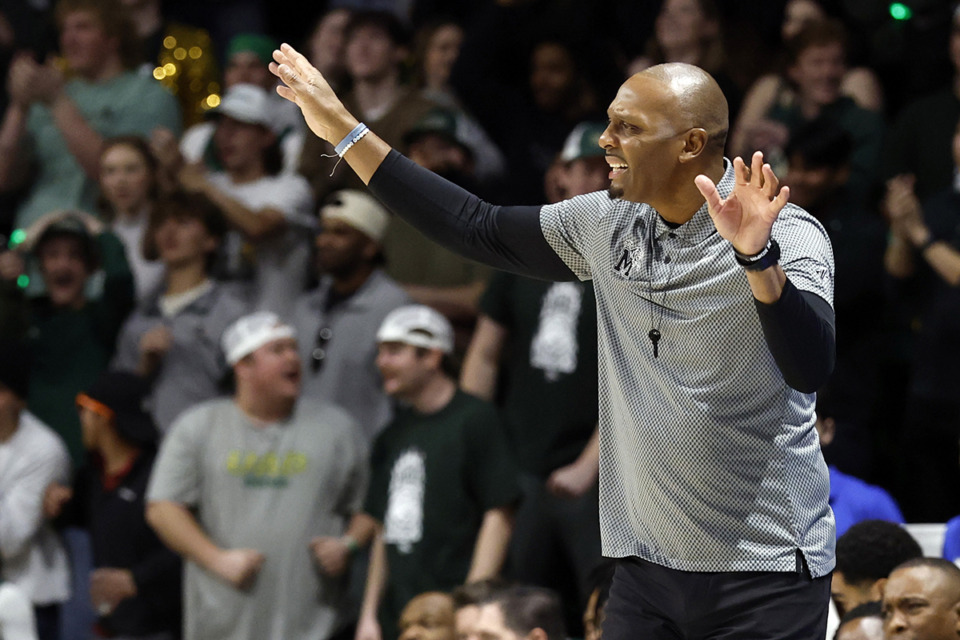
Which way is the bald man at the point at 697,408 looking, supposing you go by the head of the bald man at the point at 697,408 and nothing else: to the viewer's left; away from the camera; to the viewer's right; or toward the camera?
to the viewer's left

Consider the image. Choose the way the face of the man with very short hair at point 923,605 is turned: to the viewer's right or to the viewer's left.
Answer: to the viewer's left

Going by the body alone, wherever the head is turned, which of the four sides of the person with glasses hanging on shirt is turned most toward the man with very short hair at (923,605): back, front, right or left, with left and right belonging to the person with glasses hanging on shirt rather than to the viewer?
left

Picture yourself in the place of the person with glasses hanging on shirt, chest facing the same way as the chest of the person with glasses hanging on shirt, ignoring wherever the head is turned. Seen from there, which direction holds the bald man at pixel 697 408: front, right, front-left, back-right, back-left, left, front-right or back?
front-left

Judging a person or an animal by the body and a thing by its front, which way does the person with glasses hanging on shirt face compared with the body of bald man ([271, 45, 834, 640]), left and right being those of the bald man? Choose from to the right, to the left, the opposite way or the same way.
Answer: the same way

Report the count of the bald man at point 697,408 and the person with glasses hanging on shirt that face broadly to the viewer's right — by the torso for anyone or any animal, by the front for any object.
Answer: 0
